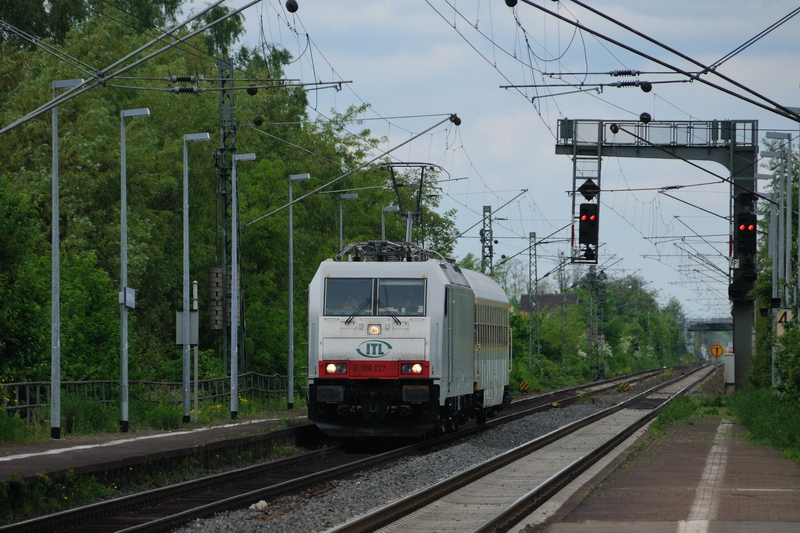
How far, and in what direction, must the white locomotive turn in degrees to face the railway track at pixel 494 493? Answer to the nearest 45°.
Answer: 0° — it already faces it

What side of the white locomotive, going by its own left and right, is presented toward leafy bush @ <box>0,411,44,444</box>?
right

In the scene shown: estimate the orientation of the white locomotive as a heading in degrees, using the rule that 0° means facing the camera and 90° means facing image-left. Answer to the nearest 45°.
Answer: approximately 0°
